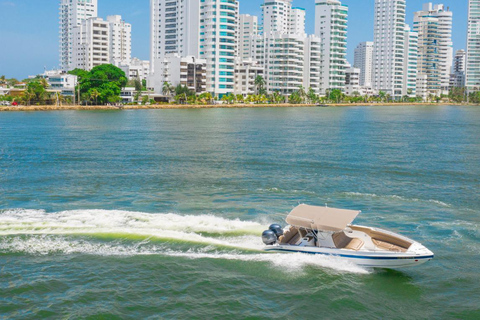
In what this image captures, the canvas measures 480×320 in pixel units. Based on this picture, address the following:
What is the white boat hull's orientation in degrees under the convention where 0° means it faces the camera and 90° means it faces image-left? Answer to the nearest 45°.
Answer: approximately 270°

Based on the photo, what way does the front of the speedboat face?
to the viewer's right
